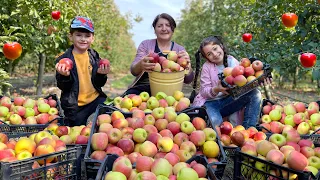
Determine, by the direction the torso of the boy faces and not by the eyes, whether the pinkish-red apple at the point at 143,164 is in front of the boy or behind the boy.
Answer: in front

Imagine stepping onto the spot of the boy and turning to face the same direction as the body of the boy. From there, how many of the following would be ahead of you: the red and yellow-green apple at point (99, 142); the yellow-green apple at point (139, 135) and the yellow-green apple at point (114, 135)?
3

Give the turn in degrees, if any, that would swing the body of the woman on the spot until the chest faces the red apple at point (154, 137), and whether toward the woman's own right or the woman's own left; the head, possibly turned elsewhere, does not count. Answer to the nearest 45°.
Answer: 0° — they already face it

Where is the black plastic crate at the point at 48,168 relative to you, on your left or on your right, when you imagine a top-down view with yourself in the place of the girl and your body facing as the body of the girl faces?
on your right

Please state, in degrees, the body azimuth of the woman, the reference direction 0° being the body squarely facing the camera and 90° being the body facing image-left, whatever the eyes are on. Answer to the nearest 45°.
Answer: approximately 0°

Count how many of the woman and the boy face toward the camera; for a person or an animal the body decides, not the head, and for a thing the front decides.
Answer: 2

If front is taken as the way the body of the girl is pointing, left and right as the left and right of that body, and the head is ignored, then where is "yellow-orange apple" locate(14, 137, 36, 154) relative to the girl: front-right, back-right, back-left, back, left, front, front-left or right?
right

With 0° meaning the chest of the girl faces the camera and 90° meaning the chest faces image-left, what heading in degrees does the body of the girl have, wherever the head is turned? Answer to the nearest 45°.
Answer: approximately 315°

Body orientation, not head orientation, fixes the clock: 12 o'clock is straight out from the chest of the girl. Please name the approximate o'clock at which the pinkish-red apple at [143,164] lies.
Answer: The pinkish-red apple is roughly at 2 o'clock from the girl.

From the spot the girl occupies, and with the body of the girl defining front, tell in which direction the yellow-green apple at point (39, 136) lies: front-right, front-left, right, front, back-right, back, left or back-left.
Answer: right

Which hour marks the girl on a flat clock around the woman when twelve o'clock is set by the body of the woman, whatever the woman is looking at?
The girl is roughly at 10 o'clock from the woman.

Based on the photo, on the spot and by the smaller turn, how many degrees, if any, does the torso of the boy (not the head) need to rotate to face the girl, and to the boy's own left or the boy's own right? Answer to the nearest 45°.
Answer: approximately 90° to the boy's own left

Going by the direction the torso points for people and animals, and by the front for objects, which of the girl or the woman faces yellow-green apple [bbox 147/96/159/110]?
the woman
